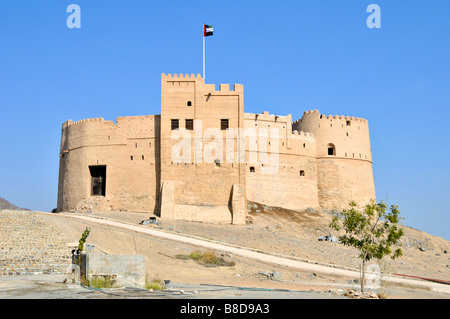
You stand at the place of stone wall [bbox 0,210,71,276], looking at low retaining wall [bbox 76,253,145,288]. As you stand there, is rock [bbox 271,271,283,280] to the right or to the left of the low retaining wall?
left

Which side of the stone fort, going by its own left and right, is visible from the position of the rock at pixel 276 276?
front

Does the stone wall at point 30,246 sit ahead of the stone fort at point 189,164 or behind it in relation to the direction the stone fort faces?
ahead

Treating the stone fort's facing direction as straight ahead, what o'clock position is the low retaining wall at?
The low retaining wall is roughly at 12 o'clock from the stone fort.

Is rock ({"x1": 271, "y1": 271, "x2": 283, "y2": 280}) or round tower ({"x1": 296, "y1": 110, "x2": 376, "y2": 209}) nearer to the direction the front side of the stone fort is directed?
the rock

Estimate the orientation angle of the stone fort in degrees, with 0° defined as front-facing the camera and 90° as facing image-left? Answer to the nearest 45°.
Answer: approximately 0°
